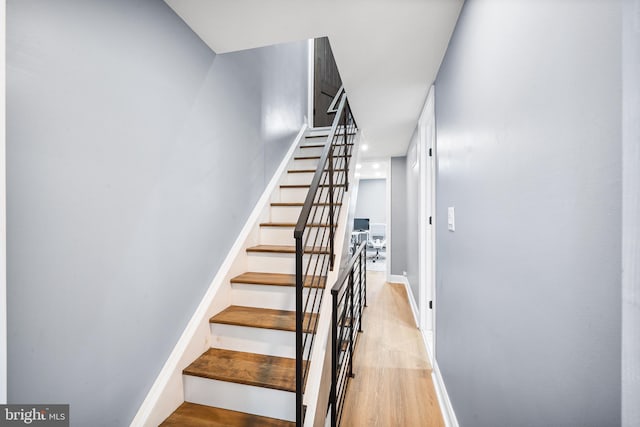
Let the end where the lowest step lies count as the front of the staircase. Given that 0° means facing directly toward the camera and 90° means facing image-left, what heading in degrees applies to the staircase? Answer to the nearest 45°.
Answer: approximately 0°

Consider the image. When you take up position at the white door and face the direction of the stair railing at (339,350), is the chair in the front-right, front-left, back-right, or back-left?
back-right

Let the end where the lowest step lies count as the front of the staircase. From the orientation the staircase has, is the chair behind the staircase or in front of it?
behind

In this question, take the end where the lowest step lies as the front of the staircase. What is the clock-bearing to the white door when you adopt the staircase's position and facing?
The white door is roughly at 8 o'clock from the staircase.
